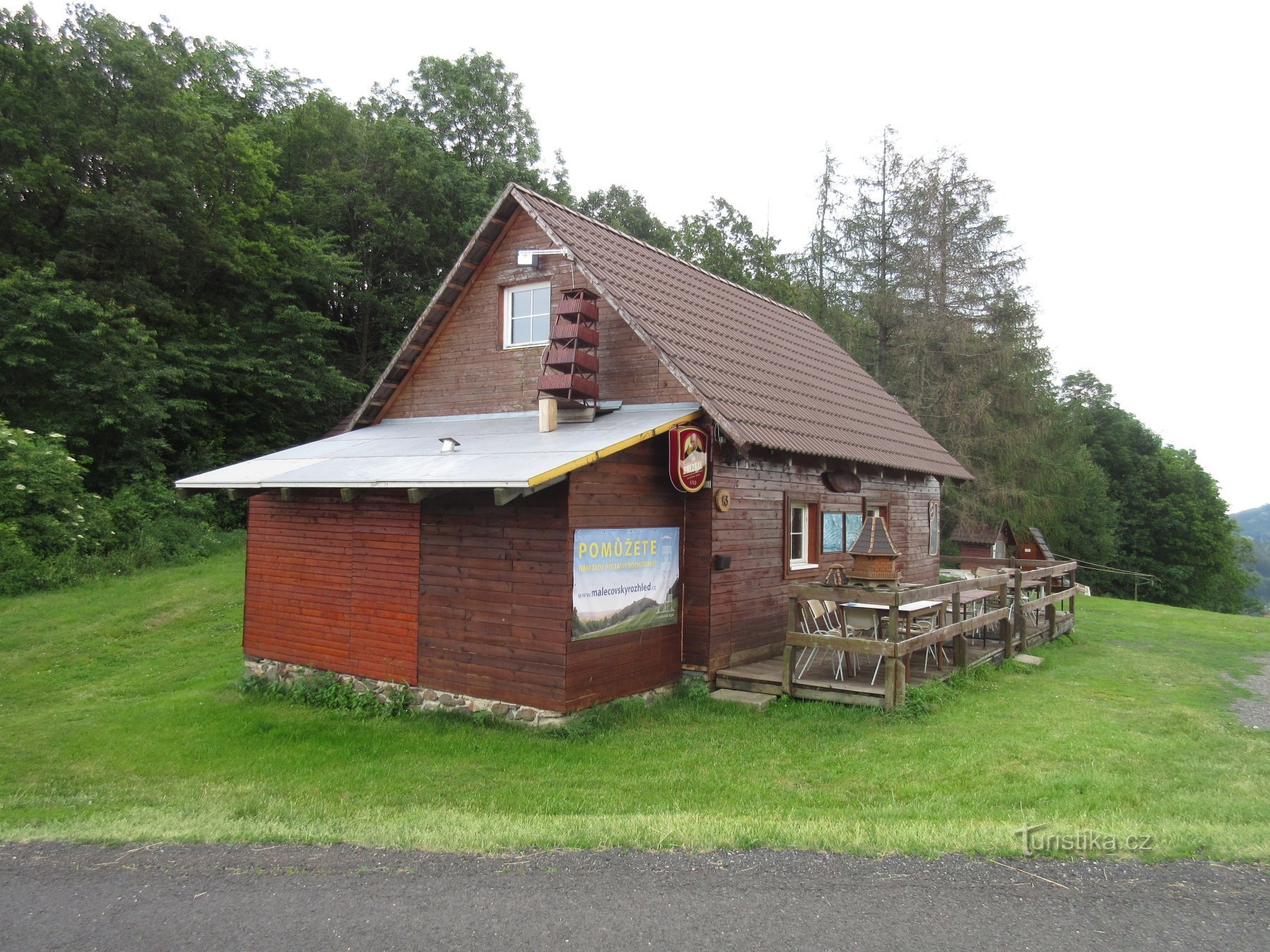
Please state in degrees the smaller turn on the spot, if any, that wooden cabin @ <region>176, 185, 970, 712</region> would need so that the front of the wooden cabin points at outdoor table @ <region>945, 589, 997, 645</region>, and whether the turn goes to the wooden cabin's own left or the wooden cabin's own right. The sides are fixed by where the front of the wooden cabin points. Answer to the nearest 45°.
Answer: approximately 45° to the wooden cabin's own left

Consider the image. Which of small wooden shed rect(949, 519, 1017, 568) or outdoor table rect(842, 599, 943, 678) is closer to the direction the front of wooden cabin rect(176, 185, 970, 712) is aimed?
the outdoor table

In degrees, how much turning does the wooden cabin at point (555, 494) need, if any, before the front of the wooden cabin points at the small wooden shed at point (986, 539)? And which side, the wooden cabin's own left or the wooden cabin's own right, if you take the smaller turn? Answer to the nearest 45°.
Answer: approximately 90° to the wooden cabin's own left

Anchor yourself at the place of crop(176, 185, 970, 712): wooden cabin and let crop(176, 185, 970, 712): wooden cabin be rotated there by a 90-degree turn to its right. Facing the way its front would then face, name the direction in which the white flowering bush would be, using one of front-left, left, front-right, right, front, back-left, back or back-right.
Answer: right

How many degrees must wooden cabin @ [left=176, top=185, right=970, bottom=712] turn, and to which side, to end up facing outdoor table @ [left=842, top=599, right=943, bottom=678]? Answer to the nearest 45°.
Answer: approximately 45° to its left

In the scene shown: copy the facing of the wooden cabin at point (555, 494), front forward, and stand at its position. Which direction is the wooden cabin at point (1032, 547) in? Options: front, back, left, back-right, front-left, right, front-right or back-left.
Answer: left

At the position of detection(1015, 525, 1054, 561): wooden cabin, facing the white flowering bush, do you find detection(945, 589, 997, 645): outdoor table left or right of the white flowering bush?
left

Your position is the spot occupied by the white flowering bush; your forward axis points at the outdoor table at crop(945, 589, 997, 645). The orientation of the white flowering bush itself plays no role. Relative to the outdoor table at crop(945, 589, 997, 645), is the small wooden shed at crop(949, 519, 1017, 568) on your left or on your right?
left

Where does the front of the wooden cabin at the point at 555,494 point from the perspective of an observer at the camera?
facing the viewer and to the right of the viewer
